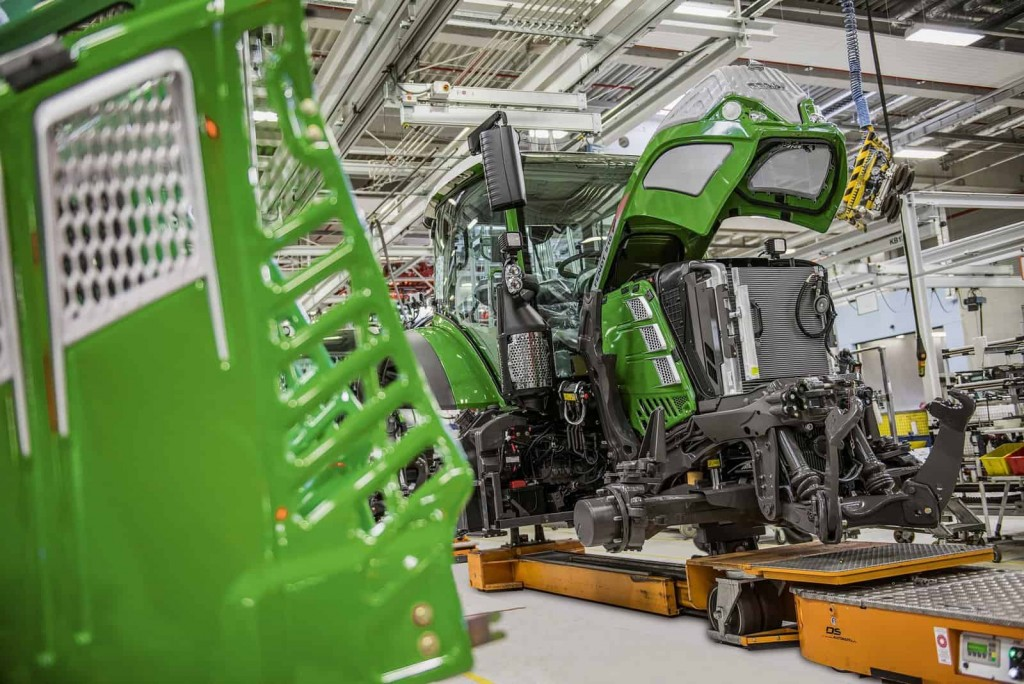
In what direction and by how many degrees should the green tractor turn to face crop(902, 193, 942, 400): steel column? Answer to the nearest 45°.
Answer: approximately 90° to its left

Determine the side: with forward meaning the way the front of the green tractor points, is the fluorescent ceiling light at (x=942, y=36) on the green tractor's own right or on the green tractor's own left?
on the green tractor's own left

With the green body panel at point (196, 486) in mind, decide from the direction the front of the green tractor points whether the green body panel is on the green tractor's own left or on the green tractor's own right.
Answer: on the green tractor's own right

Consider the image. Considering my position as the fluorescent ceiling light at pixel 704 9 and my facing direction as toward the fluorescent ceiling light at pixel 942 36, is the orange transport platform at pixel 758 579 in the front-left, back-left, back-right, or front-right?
back-right

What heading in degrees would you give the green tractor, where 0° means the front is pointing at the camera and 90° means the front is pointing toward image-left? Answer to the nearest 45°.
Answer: approximately 315°

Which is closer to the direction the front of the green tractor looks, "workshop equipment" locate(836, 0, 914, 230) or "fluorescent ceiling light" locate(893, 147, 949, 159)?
the workshop equipment

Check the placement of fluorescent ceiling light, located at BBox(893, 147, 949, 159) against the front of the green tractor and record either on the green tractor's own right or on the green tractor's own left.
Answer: on the green tractor's own left
